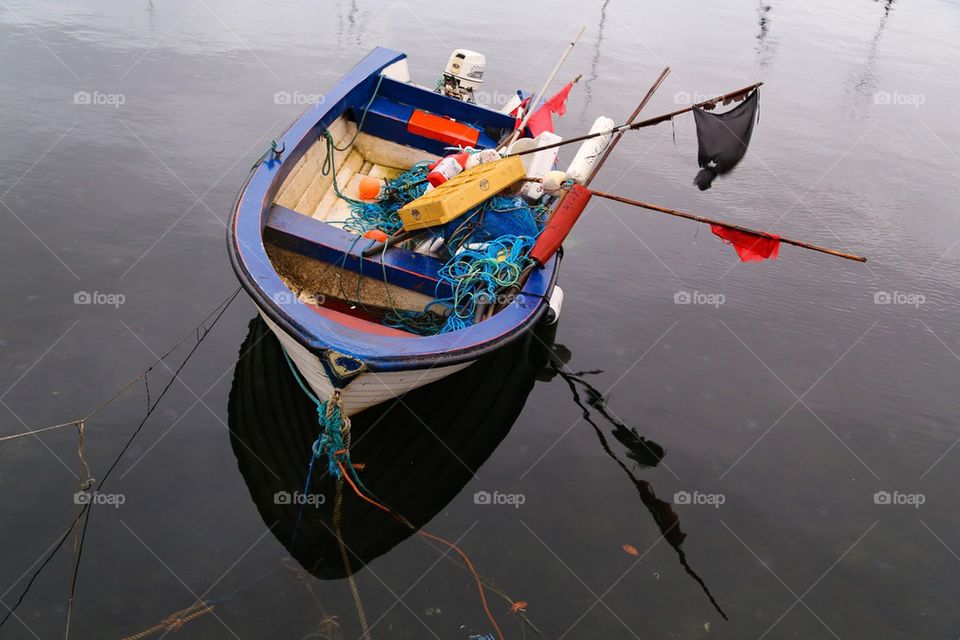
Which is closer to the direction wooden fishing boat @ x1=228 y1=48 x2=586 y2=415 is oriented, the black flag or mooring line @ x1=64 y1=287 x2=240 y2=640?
the mooring line

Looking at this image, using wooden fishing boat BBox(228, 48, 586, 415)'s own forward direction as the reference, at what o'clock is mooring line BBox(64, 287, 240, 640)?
The mooring line is roughly at 12 o'clock from the wooden fishing boat.

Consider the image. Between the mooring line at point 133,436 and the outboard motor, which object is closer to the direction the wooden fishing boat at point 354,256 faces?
the mooring line

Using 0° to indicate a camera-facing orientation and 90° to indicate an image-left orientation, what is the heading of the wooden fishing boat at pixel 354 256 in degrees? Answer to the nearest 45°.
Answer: approximately 45°

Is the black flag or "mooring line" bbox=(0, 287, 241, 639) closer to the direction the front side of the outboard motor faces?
the mooring line

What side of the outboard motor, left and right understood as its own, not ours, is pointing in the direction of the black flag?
left

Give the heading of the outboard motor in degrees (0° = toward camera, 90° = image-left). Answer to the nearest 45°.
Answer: approximately 45°
